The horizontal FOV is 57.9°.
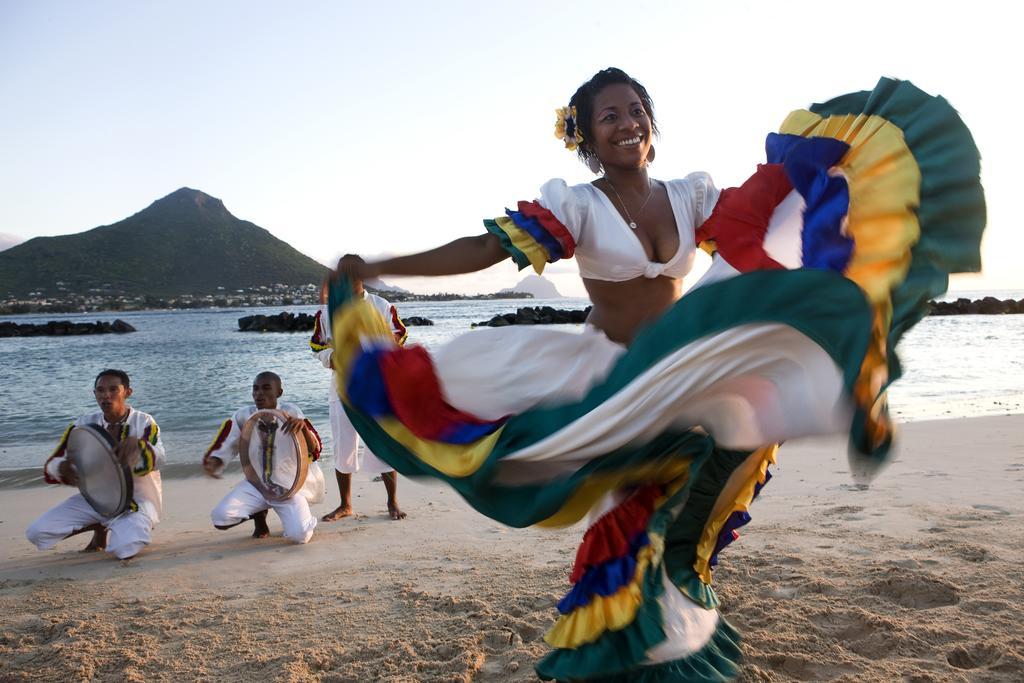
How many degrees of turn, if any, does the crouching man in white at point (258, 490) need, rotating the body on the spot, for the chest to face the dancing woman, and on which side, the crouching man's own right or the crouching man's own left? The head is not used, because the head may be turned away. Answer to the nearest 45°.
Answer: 0° — they already face them

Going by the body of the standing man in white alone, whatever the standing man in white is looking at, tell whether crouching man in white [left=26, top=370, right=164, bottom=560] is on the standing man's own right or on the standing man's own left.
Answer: on the standing man's own right

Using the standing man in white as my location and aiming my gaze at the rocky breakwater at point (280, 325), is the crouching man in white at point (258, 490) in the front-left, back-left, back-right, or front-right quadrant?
back-left

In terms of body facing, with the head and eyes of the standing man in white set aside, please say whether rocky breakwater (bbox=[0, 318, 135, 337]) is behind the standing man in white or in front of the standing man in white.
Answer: behind

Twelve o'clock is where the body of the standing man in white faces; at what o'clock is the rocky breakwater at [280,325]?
The rocky breakwater is roughly at 6 o'clock from the standing man in white.

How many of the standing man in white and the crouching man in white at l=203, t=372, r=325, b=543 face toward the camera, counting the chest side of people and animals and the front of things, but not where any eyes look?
2

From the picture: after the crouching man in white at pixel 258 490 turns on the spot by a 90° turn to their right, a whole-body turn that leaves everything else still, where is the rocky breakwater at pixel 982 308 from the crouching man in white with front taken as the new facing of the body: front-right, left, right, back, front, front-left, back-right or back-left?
back-right

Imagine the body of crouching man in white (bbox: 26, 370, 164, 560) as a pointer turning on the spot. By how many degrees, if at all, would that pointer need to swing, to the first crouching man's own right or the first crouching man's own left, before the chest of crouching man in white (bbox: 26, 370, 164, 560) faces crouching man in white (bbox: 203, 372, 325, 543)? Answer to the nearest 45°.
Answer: approximately 135° to the first crouching man's own left

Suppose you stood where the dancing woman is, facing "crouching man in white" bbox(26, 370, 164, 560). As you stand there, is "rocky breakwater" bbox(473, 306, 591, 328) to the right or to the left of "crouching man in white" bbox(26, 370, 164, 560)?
right

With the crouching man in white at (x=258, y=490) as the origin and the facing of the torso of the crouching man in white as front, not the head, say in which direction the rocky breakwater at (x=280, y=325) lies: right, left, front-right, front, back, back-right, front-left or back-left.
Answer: back
